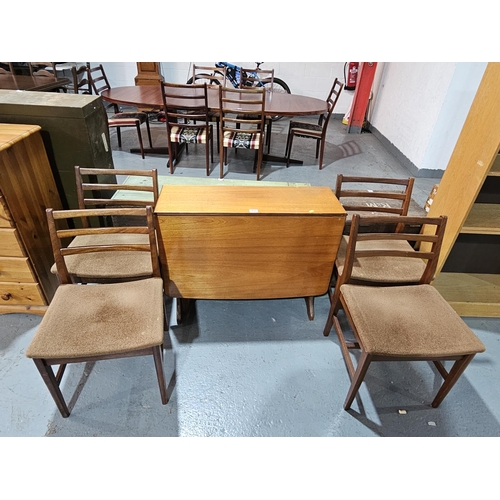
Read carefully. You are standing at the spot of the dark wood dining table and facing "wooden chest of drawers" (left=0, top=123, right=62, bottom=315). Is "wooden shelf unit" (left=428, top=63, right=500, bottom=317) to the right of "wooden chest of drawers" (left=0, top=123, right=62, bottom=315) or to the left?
left

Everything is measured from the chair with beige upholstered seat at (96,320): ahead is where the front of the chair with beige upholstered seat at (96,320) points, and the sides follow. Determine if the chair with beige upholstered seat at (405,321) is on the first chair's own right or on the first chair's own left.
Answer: on the first chair's own left

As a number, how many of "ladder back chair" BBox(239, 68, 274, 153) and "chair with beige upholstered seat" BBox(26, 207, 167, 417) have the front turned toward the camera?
2

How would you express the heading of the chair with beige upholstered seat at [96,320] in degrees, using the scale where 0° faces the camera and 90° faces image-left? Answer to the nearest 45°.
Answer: approximately 0°

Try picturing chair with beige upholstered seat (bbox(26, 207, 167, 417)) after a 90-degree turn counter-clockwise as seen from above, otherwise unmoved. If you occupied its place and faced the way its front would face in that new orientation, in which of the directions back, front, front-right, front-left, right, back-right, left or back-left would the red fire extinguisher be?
front-left

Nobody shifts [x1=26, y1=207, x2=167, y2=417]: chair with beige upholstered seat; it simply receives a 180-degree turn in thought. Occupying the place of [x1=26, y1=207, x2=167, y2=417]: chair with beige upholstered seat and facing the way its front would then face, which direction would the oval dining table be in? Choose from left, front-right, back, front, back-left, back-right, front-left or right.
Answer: front-right

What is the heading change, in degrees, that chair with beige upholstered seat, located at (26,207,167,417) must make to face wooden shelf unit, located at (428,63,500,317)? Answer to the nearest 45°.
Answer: approximately 90° to its left
